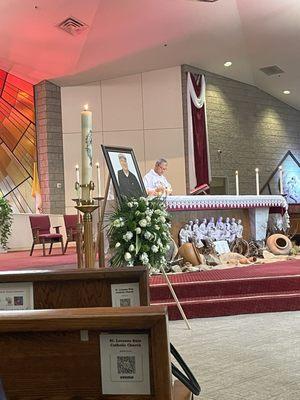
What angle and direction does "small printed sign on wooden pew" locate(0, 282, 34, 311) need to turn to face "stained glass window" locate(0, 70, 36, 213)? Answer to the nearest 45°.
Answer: approximately 180°

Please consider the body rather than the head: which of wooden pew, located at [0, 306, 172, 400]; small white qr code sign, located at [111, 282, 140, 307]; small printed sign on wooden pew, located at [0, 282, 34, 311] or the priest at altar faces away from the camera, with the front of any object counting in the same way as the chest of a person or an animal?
the wooden pew

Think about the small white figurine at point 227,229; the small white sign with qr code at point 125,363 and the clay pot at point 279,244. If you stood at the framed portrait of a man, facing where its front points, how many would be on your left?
2

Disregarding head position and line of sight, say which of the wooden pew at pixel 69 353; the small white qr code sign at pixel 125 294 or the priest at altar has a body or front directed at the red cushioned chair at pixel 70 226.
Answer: the wooden pew

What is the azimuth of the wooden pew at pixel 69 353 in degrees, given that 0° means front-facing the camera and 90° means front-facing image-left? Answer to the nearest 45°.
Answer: approximately 180°

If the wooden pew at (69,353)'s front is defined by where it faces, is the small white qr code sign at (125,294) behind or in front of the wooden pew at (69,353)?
in front

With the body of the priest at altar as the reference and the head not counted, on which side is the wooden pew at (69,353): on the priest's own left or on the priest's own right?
on the priest's own right

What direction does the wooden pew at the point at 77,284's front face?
away from the camera

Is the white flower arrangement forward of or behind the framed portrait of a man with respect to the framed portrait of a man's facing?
forward

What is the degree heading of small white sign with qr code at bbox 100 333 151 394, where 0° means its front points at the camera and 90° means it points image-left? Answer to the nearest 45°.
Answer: approximately 0°

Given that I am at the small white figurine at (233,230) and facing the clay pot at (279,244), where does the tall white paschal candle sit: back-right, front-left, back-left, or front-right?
back-right
